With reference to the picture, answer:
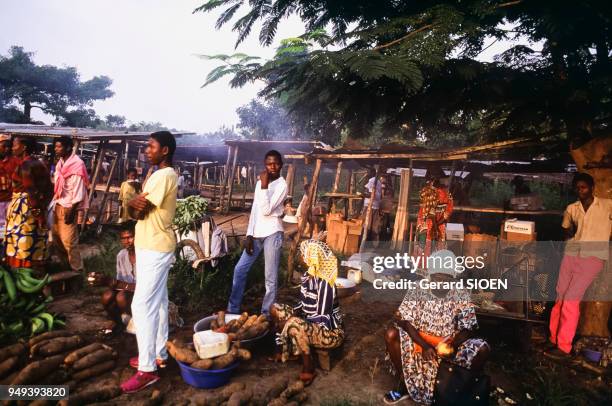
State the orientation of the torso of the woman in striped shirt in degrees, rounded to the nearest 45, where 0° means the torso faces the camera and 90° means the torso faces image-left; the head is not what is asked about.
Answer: approximately 45°

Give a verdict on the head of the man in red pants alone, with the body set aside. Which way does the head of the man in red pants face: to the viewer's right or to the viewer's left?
to the viewer's left

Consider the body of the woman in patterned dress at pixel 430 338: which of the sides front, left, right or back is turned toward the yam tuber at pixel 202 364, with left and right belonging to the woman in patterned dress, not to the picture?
right

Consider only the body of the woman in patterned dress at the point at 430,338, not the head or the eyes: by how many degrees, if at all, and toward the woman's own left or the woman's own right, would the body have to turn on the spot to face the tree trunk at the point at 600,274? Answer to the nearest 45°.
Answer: approximately 135° to the woman's own left

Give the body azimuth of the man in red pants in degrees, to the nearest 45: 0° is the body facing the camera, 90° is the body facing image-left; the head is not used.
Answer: approximately 45°

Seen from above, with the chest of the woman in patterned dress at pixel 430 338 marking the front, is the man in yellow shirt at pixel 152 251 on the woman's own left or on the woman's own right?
on the woman's own right

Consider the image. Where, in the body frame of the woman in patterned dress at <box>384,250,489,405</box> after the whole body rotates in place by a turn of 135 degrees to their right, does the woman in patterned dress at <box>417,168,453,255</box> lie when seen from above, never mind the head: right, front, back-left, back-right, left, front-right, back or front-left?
front-right
